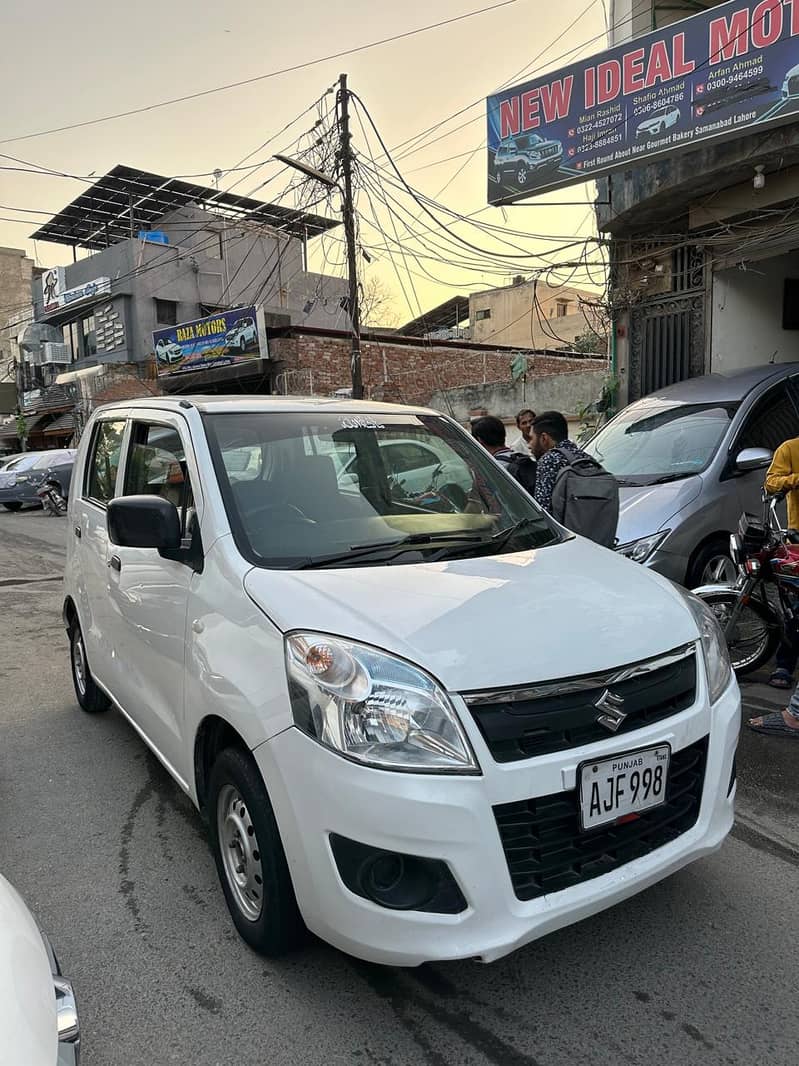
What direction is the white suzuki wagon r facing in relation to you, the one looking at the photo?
facing the viewer and to the right of the viewer

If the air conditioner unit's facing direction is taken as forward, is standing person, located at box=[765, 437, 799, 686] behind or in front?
in front

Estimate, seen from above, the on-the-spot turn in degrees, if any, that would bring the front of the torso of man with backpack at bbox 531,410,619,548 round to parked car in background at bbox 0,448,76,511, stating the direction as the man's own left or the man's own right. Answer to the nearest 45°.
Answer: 0° — they already face it

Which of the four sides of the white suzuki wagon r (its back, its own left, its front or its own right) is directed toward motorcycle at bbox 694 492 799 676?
left

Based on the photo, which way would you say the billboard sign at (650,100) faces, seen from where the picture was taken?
facing the viewer and to the left of the viewer

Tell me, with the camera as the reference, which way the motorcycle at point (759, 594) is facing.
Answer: facing to the left of the viewer

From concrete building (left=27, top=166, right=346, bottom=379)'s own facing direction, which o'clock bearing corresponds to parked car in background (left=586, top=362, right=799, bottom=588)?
The parked car in background is roughly at 10 o'clock from the concrete building.

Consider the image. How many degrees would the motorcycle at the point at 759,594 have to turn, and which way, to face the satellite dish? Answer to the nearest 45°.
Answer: approximately 45° to its right
